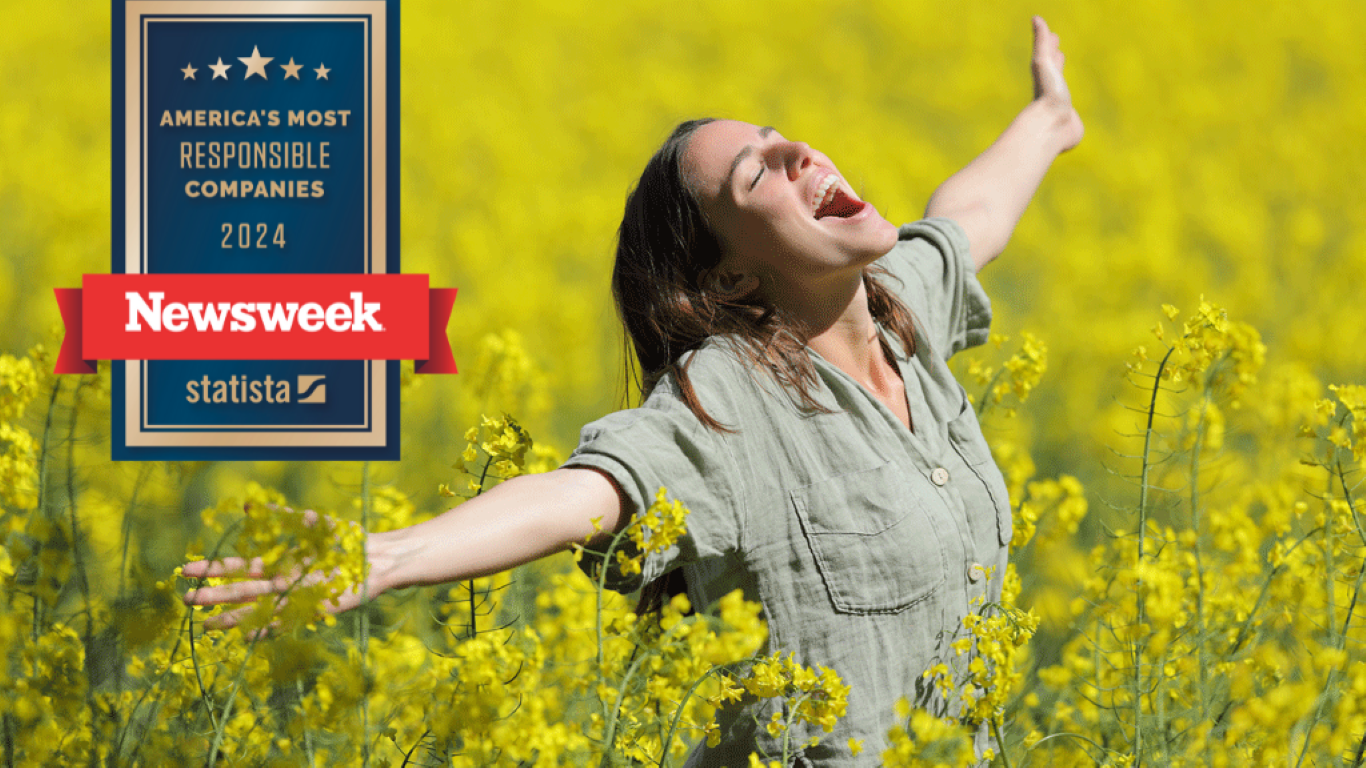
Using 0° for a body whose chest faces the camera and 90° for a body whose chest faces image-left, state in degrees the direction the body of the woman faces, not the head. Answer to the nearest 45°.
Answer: approximately 315°

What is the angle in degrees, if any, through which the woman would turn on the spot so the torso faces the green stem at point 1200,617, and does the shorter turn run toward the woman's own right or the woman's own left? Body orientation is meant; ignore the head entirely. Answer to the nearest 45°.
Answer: approximately 90° to the woman's own left
